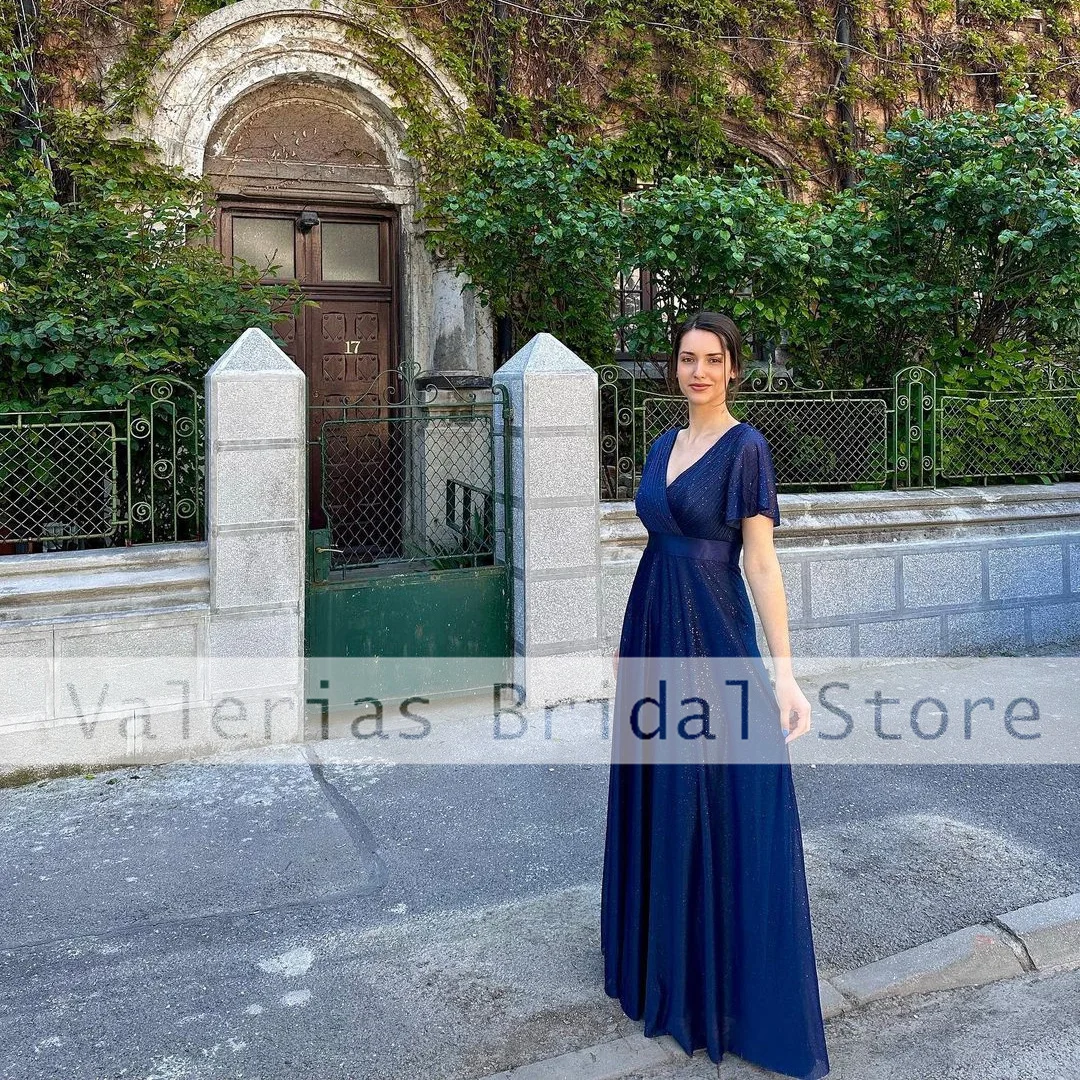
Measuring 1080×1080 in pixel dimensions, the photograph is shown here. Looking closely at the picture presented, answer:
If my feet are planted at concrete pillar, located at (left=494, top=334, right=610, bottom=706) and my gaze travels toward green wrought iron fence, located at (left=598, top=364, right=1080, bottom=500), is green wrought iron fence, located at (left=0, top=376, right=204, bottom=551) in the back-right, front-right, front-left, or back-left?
back-left

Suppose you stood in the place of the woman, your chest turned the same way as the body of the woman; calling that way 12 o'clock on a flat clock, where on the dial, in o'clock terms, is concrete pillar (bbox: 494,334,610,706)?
The concrete pillar is roughly at 4 o'clock from the woman.

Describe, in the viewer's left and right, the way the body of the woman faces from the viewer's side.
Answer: facing the viewer and to the left of the viewer

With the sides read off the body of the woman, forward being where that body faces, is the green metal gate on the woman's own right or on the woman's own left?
on the woman's own right

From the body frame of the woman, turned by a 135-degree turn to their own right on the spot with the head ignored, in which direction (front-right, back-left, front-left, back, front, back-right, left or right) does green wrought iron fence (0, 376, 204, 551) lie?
front-left

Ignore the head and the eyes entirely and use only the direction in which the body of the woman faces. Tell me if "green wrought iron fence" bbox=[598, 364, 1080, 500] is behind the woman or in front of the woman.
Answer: behind
